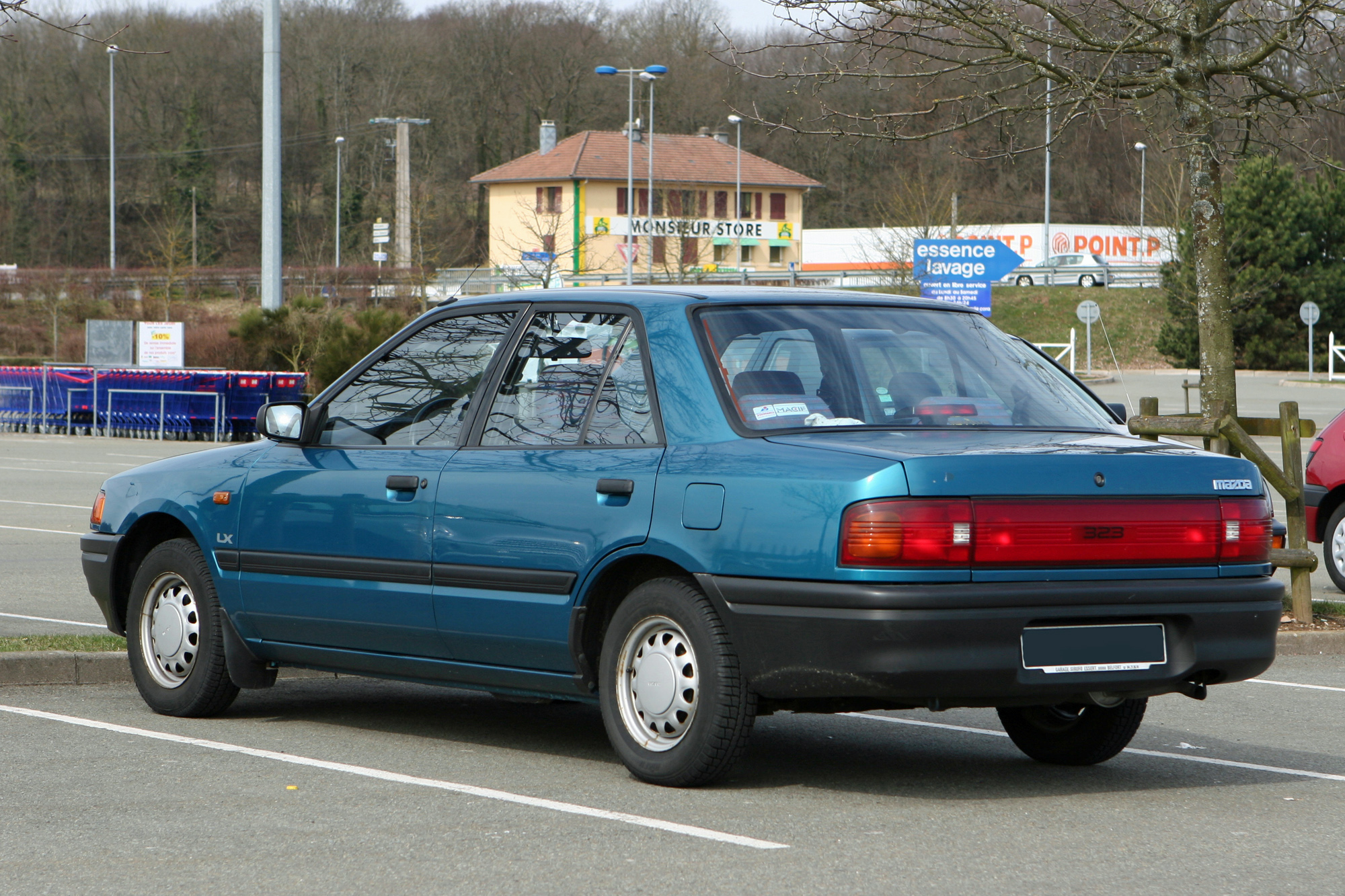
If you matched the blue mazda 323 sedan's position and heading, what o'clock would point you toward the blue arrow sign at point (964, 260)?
The blue arrow sign is roughly at 2 o'clock from the blue mazda 323 sedan.

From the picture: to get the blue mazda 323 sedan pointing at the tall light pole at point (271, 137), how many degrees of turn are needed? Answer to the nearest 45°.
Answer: approximately 45° to its right

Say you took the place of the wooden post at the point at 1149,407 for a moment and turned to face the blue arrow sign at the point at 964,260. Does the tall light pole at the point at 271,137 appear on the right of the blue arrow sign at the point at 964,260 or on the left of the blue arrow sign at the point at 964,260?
left

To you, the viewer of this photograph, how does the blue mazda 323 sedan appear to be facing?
facing away from the viewer and to the left of the viewer

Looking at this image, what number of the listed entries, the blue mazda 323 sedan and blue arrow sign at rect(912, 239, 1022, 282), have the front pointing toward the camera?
1

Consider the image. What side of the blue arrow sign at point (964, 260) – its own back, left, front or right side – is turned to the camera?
front

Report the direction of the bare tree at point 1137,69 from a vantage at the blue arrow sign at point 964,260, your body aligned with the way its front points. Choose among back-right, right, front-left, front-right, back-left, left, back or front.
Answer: front

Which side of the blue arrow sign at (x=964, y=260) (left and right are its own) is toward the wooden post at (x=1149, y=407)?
front

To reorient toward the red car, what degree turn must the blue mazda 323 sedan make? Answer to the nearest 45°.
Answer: approximately 90° to its right

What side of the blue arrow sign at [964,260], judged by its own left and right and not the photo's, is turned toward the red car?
front

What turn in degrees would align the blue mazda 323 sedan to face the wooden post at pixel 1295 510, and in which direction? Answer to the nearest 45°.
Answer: approximately 90° to its right

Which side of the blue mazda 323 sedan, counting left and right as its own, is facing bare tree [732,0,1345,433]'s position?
right
